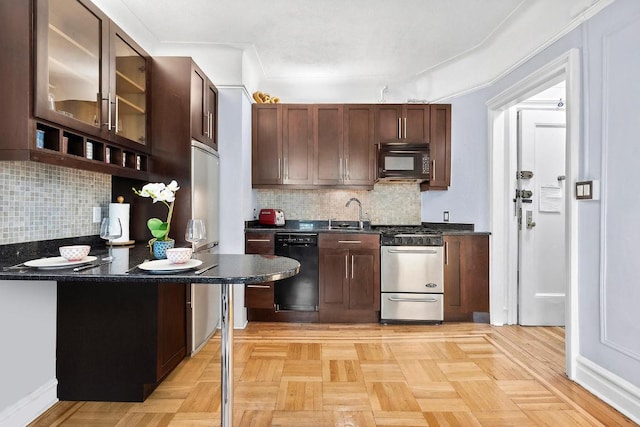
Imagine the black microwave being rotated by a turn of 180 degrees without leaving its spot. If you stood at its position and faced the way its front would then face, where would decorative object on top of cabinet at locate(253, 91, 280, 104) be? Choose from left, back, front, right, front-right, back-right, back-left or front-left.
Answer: left

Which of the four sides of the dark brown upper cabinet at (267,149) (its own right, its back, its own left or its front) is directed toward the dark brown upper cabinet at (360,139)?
left

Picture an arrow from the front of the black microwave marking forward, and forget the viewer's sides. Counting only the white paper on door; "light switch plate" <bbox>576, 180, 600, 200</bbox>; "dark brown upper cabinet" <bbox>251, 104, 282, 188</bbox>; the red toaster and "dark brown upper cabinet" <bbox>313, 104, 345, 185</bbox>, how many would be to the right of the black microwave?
3

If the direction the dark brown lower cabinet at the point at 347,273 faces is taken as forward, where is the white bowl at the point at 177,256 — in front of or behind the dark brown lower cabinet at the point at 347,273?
in front
